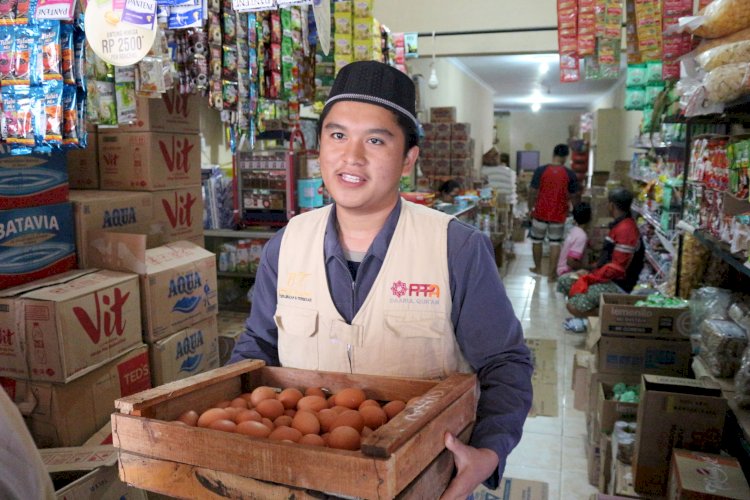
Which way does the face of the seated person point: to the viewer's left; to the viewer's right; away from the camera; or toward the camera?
to the viewer's left

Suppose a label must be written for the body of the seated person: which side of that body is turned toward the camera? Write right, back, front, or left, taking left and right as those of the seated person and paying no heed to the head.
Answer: left

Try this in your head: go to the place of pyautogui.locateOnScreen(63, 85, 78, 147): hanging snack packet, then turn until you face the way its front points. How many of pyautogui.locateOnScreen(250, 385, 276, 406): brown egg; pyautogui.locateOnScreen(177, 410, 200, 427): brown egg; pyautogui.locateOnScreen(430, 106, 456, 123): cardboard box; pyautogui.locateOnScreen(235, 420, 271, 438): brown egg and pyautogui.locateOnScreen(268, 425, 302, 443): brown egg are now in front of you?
4

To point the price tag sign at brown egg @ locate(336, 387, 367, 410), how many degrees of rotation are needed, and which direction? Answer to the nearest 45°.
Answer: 0° — it already faces it

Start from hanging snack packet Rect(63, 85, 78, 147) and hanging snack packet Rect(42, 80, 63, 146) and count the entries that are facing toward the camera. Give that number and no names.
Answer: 2

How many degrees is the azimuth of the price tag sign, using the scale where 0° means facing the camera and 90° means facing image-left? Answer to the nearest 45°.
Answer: approximately 0°
